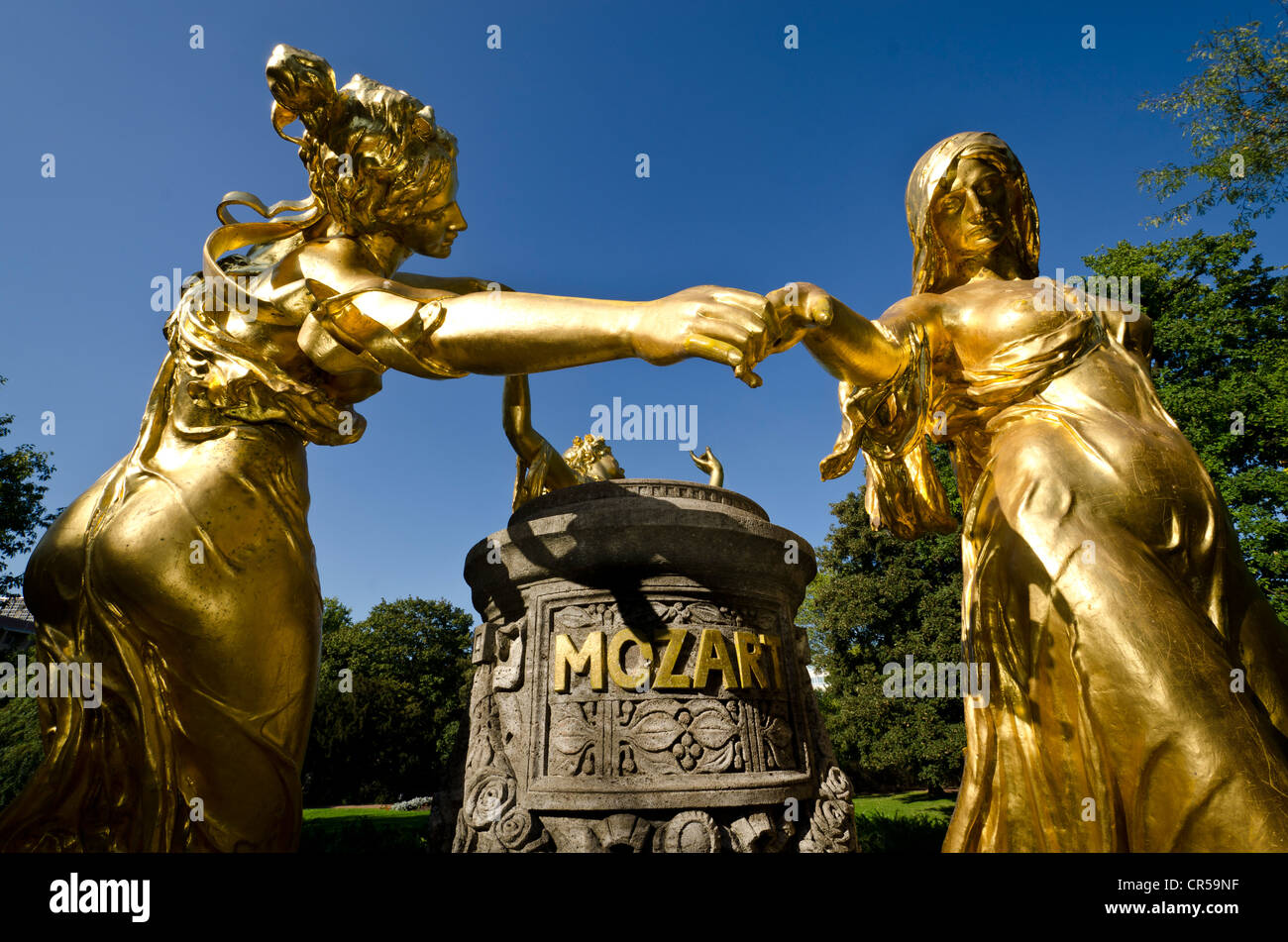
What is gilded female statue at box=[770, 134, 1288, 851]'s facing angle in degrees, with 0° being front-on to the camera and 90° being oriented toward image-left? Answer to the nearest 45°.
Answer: approximately 0°

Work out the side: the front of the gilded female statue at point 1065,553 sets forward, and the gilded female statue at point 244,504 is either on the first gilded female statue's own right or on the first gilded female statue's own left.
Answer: on the first gilded female statue's own right

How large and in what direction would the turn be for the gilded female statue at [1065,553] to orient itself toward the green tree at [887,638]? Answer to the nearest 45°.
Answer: approximately 180°

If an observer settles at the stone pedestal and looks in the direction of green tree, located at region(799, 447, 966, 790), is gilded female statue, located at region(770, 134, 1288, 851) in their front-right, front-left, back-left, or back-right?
back-right

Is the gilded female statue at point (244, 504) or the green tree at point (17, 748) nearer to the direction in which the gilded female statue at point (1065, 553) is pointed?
the gilded female statue
